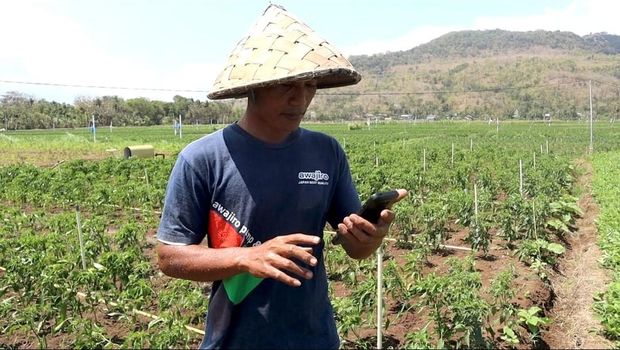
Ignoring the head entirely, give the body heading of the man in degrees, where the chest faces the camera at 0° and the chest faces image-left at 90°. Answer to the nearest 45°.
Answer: approximately 315°

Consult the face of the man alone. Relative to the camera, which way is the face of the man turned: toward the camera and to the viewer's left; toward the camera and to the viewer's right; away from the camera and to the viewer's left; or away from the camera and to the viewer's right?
toward the camera and to the viewer's right
